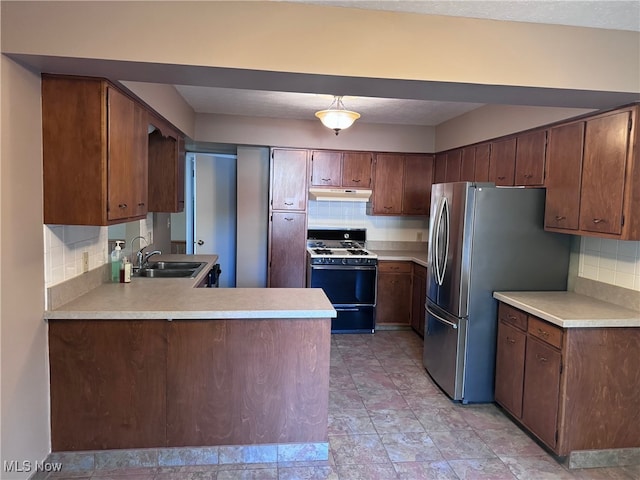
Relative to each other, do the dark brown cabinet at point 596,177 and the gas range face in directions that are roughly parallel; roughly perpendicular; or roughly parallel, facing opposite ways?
roughly perpendicular

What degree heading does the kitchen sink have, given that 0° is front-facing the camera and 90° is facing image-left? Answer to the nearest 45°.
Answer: approximately 270°

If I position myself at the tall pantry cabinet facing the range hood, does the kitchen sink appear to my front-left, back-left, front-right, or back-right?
back-right

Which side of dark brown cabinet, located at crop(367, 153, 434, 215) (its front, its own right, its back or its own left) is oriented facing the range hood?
right

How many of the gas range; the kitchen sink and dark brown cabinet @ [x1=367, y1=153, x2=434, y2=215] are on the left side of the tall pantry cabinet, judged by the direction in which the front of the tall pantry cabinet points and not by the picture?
2

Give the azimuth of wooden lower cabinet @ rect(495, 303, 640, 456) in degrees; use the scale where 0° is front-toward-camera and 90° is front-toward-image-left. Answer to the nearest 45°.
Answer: approximately 45°

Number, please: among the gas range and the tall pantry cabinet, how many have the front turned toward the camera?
2

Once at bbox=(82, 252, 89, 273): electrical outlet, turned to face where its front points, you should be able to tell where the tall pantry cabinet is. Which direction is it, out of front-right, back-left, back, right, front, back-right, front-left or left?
left

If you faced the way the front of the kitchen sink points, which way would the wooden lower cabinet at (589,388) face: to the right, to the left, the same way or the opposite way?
the opposite way

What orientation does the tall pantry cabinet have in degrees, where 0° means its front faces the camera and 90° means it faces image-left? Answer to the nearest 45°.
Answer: approximately 0°

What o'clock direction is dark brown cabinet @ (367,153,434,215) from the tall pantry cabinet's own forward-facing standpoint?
The dark brown cabinet is roughly at 9 o'clock from the tall pantry cabinet.

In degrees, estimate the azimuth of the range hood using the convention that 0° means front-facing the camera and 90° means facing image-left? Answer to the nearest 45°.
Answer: approximately 0°

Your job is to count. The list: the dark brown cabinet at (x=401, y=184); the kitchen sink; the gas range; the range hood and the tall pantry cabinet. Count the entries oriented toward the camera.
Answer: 4

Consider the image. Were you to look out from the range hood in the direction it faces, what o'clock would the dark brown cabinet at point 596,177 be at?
The dark brown cabinet is roughly at 11 o'clock from the range hood.
